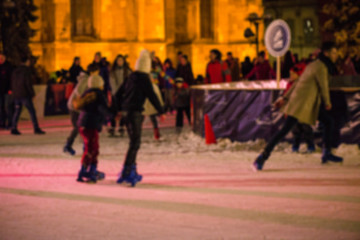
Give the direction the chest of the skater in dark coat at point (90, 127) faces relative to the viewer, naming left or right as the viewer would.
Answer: facing away from the viewer and to the right of the viewer

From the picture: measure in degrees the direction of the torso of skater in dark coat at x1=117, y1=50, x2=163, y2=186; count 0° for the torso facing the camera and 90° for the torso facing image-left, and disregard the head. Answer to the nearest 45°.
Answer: approximately 225°
